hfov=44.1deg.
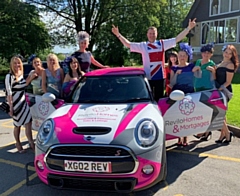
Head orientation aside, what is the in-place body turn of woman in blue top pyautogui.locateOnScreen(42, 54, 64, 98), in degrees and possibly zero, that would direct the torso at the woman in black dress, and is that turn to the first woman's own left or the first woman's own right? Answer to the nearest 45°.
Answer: approximately 90° to the first woman's own left

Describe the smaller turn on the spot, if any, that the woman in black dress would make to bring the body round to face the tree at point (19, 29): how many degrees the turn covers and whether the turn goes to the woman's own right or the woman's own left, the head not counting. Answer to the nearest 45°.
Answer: approximately 90° to the woman's own right

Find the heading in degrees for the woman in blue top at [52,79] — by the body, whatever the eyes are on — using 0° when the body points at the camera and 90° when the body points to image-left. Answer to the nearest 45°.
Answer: approximately 0°

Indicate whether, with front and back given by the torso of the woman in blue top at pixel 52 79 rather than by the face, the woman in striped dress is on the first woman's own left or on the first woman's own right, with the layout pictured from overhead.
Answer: on the first woman's own right

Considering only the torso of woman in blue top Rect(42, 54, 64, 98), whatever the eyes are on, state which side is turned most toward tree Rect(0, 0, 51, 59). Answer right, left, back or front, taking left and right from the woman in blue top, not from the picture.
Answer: back

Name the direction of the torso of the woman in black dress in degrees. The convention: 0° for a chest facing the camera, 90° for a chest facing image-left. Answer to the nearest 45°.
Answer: approximately 45°

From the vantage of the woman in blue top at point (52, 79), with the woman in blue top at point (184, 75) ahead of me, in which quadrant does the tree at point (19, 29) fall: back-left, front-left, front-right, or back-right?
back-left

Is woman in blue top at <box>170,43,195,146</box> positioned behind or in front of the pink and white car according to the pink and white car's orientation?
behind

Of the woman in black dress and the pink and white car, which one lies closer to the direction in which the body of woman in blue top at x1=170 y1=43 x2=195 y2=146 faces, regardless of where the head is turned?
the pink and white car

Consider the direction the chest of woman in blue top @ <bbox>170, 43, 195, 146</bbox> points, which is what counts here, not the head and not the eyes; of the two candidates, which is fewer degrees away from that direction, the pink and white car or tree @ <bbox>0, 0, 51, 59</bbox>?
the pink and white car
